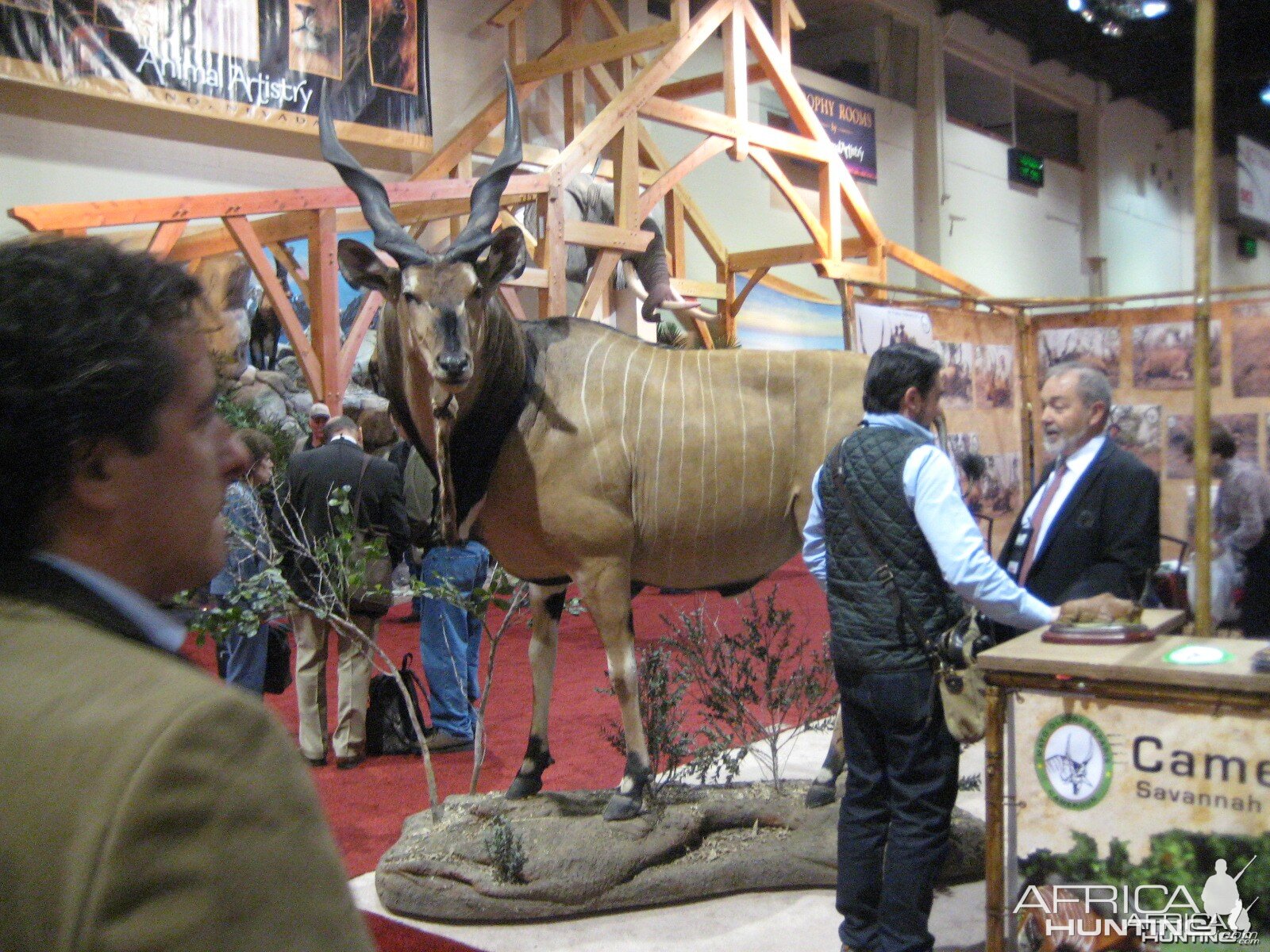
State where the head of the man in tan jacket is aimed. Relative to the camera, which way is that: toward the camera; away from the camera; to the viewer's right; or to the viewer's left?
to the viewer's right

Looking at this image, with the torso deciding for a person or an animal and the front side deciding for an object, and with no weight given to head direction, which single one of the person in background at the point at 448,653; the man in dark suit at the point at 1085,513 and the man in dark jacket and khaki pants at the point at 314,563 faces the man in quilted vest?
the man in dark suit at the point at 1085,513

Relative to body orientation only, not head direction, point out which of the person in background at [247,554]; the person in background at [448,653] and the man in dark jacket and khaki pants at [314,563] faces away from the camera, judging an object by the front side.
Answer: the man in dark jacket and khaki pants

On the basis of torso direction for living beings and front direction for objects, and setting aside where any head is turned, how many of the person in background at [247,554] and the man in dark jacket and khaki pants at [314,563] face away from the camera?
1

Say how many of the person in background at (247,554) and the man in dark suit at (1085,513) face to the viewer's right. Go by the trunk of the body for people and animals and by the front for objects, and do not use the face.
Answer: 1

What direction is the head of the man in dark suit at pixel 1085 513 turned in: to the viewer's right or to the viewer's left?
to the viewer's left

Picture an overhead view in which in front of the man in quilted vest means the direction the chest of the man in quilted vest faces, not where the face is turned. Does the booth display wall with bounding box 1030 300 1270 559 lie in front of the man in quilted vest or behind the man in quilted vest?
in front

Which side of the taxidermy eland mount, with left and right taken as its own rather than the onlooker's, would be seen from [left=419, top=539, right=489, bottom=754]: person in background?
right

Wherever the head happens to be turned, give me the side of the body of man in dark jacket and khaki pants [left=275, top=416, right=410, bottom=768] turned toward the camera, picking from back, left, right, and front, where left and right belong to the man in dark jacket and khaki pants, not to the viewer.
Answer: back

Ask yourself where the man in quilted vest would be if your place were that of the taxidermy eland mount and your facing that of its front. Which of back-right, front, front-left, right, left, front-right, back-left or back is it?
left

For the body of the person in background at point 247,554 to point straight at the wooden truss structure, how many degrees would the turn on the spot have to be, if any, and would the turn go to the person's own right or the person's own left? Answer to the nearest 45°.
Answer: approximately 45° to the person's own left
